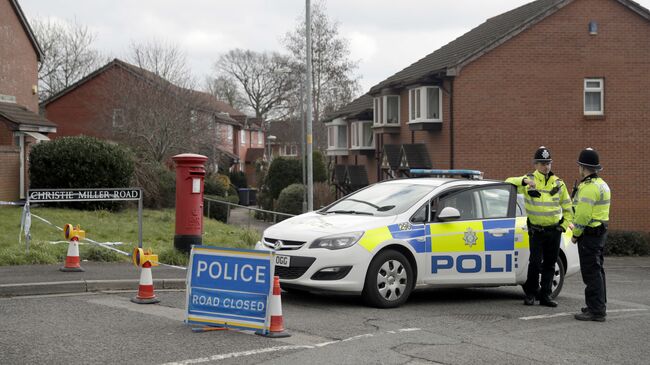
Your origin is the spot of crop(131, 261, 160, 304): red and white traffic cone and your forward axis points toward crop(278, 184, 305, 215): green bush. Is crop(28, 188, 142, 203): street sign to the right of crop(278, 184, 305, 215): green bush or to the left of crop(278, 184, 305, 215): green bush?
left

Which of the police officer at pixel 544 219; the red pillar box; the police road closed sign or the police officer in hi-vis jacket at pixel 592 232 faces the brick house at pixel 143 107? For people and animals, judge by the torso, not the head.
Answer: the police officer in hi-vis jacket

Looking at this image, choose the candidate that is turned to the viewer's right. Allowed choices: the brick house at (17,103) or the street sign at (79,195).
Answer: the brick house

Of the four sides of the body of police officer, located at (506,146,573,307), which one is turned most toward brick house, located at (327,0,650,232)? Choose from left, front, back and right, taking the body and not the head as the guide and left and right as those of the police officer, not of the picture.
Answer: back

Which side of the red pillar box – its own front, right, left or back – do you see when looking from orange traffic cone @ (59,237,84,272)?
right

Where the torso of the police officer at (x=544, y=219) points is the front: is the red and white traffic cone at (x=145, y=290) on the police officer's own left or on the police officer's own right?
on the police officer's own right

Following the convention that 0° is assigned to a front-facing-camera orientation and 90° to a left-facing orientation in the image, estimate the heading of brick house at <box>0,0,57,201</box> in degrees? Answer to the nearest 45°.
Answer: approximately 270°

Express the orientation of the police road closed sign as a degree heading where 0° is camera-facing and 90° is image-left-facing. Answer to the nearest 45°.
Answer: approximately 0°

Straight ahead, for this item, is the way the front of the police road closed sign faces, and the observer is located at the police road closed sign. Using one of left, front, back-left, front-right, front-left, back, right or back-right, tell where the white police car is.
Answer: back-left

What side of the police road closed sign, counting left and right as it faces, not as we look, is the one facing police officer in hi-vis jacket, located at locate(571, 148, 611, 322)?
left

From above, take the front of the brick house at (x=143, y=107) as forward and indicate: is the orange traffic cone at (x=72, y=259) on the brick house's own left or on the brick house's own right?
on the brick house's own right

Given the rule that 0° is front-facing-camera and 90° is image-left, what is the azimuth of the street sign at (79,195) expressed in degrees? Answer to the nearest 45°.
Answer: approximately 0°

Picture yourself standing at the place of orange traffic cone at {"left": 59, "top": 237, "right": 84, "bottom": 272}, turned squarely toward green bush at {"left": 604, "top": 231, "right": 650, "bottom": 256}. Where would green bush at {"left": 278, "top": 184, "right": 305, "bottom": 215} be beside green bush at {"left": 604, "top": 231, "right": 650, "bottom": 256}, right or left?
left

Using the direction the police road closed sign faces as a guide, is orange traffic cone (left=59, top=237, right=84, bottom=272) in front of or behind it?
behind
